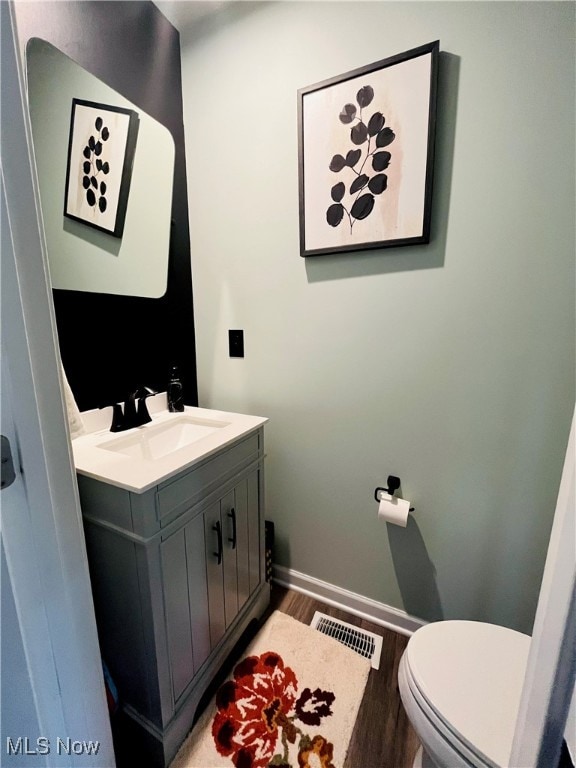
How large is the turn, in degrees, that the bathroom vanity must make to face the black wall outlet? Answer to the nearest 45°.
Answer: approximately 90° to its left

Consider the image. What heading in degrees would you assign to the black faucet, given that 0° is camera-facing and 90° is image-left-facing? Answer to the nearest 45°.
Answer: approximately 315°

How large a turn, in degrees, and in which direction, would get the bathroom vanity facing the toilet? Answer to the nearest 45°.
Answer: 0° — it already faces it

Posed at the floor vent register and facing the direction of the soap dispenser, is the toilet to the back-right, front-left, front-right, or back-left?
back-left
